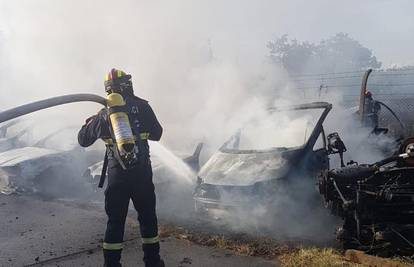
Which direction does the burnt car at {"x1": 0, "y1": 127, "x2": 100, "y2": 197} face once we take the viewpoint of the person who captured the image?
facing the viewer and to the left of the viewer

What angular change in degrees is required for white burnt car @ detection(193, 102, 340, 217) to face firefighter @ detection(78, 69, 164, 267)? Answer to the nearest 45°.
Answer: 0° — it already faces them

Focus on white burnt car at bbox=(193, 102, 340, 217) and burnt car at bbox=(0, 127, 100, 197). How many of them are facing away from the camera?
0

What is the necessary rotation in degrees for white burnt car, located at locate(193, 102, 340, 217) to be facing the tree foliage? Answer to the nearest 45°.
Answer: approximately 135° to its right

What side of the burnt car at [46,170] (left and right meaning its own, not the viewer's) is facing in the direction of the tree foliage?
back

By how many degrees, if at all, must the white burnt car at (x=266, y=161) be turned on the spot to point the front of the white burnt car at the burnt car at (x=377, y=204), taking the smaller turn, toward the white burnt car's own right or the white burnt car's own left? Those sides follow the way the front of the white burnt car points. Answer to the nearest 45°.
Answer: approximately 90° to the white burnt car's own left

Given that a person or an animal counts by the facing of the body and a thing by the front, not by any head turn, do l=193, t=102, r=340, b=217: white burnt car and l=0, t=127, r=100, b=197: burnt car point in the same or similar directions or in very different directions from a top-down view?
same or similar directions

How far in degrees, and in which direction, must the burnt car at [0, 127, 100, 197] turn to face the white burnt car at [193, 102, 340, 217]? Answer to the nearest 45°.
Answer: approximately 90° to its left

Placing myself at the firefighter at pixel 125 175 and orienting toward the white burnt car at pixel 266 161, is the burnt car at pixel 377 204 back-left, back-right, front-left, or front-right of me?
front-right

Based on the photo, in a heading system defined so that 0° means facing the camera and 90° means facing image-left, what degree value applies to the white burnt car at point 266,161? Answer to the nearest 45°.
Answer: approximately 45°

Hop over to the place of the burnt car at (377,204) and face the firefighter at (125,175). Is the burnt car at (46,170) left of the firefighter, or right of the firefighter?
right

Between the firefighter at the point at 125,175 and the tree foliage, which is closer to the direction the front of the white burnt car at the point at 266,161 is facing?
the firefighter

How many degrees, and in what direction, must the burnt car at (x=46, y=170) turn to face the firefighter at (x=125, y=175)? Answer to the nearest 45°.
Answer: approximately 45° to its left

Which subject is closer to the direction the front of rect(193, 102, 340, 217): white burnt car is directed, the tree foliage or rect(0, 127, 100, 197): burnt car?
the burnt car

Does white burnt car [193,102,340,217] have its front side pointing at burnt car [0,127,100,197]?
no

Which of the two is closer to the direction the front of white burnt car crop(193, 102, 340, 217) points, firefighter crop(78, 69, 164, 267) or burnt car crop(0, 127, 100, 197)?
the firefighter

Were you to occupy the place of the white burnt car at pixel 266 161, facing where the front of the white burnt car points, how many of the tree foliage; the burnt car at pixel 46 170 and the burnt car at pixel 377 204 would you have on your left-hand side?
1

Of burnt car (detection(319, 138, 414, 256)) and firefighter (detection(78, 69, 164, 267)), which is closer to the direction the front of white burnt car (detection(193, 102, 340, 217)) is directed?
the firefighter

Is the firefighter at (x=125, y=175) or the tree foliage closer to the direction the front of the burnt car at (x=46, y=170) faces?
the firefighter
